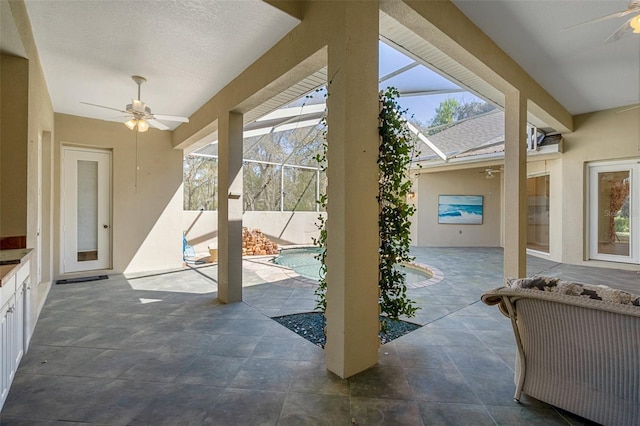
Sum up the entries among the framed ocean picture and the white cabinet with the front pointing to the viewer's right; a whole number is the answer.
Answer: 1

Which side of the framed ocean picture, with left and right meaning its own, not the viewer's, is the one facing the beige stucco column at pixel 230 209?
front

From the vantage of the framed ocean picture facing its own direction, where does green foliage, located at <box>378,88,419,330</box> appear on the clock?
The green foliage is roughly at 12 o'clock from the framed ocean picture.

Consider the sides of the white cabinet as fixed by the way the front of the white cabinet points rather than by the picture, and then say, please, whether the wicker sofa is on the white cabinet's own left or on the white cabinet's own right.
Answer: on the white cabinet's own right

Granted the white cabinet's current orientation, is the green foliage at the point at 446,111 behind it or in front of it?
in front

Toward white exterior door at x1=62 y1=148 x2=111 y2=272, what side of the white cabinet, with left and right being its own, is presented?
left

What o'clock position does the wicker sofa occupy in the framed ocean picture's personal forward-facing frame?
The wicker sofa is roughly at 12 o'clock from the framed ocean picture.

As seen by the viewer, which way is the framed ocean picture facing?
toward the camera

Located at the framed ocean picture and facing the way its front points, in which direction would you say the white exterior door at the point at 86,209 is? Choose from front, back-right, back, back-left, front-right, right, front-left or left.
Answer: front-right

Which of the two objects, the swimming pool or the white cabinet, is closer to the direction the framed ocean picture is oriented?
the white cabinet

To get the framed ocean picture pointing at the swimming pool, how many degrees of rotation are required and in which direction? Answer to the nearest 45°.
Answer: approximately 45° to its right

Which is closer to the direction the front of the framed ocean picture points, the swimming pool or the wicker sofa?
the wicker sofa

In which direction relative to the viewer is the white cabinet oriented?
to the viewer's right
